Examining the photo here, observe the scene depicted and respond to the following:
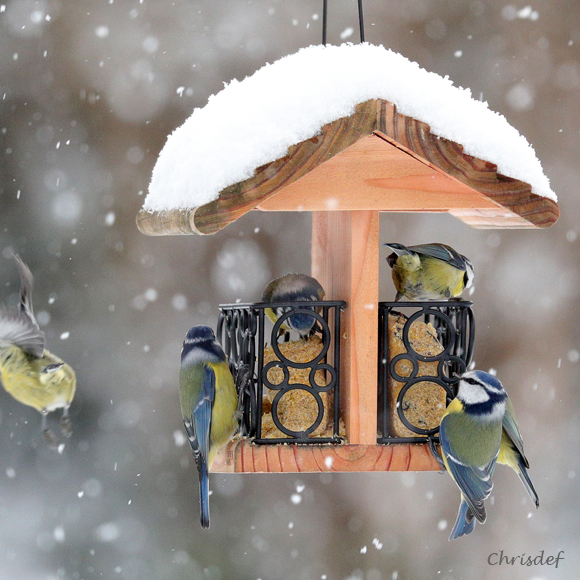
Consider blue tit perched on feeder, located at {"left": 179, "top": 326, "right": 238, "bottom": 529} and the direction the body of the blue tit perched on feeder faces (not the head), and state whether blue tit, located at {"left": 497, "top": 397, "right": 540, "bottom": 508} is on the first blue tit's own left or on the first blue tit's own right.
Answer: on the first blue tit's own right

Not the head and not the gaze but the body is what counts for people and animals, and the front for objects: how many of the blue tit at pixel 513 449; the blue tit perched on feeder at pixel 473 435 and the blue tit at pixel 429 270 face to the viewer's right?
1

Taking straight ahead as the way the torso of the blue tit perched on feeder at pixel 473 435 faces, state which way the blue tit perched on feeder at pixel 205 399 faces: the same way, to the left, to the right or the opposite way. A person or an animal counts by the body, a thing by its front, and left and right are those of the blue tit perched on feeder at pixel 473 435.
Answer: to the right

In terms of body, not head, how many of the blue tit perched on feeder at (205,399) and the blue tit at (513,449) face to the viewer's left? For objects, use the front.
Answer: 1

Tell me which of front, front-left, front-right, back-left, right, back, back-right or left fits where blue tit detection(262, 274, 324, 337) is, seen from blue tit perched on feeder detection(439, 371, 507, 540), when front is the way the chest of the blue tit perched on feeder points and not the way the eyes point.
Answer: front-left

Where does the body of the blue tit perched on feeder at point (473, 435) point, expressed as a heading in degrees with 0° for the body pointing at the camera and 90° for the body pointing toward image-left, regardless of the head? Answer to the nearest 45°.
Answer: approximately 135°

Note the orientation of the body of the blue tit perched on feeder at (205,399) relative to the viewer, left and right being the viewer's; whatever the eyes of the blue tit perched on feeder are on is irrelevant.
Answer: facing away from the viewer and to the right of the viewer

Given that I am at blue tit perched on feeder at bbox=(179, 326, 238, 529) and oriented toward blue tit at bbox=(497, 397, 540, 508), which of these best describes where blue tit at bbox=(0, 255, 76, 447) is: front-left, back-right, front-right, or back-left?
back-left

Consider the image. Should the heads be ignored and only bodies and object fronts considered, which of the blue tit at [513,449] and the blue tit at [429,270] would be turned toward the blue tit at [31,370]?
the blue tit at [513,449]

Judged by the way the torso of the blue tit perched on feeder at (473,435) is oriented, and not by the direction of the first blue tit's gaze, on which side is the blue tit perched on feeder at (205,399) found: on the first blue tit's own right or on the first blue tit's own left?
on the first blue tit's own left

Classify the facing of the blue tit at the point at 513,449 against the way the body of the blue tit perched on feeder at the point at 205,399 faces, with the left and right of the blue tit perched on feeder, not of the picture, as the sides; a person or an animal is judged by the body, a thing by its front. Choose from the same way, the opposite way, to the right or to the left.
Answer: to the left

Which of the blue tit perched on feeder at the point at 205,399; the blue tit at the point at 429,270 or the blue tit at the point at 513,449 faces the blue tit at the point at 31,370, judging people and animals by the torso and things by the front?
the blue tit at the point at 513,449

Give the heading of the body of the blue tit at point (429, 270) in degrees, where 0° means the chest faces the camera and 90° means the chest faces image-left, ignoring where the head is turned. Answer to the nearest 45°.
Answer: approximately 270°

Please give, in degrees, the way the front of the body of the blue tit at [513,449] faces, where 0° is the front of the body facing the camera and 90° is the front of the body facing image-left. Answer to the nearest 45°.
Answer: approximately 90°
